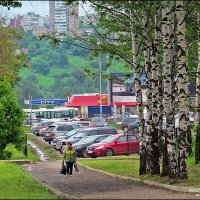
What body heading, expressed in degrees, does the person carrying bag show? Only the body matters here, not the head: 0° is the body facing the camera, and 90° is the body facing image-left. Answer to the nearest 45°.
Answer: approximately 0°

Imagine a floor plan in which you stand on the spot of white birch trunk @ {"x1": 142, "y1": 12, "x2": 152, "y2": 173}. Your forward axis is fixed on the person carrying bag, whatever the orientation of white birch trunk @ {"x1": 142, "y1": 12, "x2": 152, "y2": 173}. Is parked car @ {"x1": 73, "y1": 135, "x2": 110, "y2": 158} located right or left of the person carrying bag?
right

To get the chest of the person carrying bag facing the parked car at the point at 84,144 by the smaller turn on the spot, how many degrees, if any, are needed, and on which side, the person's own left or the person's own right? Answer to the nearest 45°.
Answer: approximately 180°
